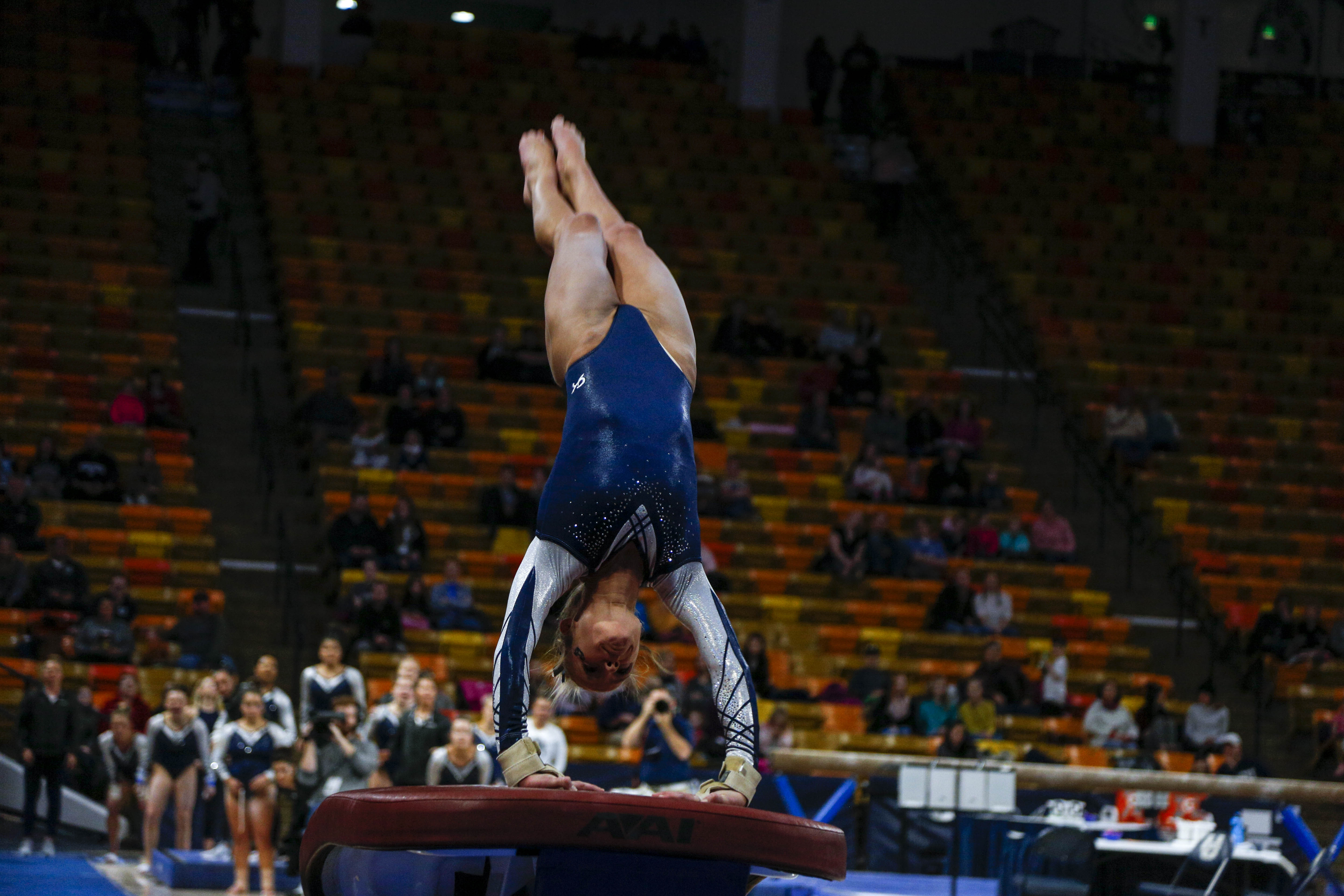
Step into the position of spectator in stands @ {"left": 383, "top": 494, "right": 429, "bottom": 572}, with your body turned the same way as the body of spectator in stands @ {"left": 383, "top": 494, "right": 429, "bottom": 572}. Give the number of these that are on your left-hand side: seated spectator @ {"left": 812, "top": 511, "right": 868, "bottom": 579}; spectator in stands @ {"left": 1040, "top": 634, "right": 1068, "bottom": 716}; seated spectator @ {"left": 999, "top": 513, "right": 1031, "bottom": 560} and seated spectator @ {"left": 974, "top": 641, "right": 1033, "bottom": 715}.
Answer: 4

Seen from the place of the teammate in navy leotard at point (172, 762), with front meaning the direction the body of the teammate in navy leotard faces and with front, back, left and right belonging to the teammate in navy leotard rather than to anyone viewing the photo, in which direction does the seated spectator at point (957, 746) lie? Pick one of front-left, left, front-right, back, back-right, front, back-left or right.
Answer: left

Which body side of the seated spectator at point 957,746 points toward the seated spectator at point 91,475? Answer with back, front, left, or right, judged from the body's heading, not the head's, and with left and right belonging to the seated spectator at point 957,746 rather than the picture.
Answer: right

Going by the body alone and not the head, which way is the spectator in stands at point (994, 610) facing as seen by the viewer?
toward the camera

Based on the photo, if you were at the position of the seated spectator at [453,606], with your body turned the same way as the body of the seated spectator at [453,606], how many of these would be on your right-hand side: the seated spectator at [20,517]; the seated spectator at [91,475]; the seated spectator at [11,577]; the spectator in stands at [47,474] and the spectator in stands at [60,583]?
5

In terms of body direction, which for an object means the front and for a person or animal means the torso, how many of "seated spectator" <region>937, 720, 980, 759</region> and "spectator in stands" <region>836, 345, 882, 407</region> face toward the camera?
2

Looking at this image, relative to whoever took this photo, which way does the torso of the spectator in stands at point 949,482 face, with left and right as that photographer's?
facing the viewer

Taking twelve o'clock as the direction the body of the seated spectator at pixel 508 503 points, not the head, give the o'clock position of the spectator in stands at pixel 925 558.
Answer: The spectator in stands is roughly at 9 o'clock from the seated spectator.

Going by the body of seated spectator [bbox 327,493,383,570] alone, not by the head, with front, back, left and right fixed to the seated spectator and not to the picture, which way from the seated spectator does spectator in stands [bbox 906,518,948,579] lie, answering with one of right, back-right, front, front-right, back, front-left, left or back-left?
left

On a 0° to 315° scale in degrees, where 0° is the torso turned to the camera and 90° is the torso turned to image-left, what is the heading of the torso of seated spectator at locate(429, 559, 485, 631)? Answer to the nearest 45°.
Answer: approximately 0°
